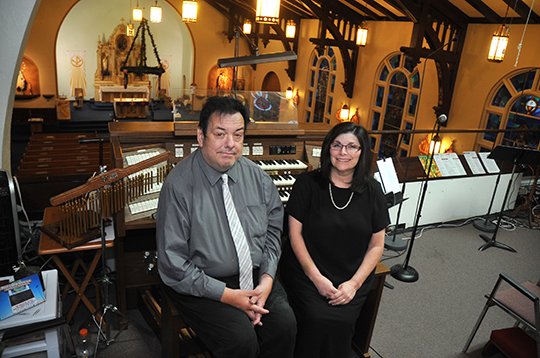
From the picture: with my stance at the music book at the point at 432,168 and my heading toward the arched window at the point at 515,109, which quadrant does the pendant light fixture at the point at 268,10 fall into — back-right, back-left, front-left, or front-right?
back-left

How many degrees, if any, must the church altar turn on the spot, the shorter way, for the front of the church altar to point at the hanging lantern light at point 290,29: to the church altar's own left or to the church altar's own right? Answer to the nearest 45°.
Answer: approximately 45° to the church altar's own left

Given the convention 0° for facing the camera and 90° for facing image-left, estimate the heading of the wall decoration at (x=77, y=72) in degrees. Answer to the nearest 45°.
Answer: approximately 0°

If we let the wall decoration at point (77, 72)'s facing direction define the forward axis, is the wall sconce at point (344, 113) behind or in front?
in front

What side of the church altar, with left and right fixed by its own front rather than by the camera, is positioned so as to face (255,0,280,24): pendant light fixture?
front

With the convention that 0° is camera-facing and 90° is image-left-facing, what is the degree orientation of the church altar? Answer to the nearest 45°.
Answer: approximately 0°

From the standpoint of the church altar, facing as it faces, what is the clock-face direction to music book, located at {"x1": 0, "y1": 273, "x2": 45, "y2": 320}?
The music book is roughly at 12 o'clock from the church altar.
